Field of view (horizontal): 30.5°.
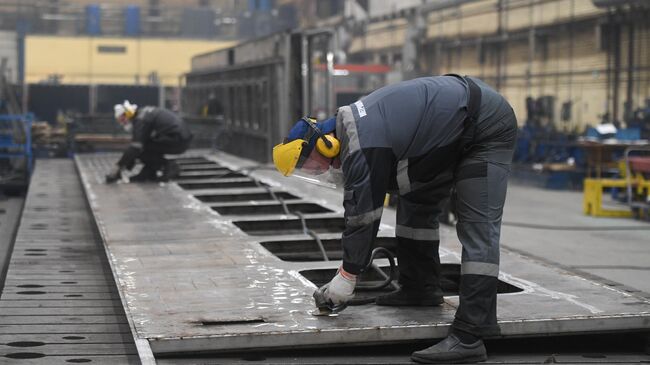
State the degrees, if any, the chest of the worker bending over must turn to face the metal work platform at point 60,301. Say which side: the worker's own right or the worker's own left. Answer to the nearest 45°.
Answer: approximately 45° to the worker's own right

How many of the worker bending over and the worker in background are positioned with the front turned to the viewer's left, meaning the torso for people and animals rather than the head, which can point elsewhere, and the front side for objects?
2

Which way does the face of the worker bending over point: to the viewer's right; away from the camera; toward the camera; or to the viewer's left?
to the viewer's left

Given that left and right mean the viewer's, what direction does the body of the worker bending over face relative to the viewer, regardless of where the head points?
facing to the left of the viewer

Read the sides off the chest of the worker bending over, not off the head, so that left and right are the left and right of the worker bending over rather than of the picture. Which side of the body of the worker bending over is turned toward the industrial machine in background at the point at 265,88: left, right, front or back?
right

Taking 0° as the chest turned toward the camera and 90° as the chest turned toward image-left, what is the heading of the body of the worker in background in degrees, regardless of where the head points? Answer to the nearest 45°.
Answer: approximately 90°

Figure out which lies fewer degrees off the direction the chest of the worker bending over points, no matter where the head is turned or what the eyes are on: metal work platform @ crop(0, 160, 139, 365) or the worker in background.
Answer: the metal work platform

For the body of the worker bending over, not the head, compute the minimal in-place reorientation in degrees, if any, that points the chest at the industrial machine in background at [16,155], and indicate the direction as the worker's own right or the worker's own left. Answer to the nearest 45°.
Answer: approximately 45° to the worker's own right
